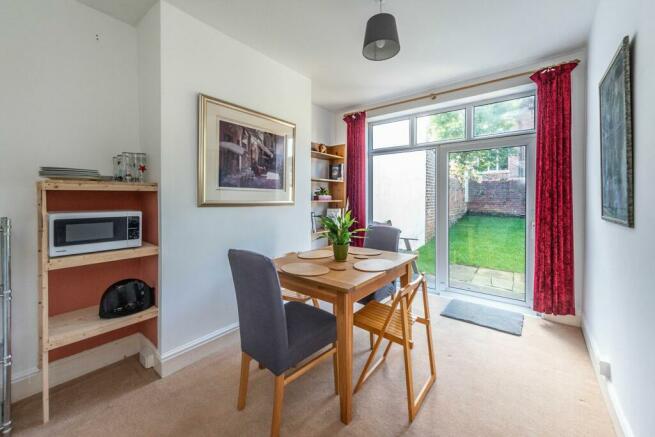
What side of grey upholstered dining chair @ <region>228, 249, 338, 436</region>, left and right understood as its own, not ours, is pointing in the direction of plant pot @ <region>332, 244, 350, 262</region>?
front

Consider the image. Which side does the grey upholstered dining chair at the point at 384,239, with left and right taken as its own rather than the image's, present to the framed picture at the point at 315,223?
right

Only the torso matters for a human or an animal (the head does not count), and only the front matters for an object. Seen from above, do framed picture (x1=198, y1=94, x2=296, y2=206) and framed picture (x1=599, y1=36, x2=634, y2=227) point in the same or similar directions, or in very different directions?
very different directions

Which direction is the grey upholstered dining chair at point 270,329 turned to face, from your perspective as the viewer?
facing away from the viewer and to the right of the viewer

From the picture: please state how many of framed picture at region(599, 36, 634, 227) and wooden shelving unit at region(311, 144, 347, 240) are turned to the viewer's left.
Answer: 1

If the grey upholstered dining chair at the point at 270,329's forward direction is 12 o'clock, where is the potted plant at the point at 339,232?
The potted plant is roughly at 12 o'clock from the grey upholstered dining chair.

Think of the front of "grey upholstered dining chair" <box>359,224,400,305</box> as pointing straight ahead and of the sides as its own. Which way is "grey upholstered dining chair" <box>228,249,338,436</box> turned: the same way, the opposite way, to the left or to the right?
the opposite way

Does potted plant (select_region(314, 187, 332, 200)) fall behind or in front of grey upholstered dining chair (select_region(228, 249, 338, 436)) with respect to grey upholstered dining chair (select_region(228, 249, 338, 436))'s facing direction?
in front

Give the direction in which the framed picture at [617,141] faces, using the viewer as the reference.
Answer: facing to the left of the viewer

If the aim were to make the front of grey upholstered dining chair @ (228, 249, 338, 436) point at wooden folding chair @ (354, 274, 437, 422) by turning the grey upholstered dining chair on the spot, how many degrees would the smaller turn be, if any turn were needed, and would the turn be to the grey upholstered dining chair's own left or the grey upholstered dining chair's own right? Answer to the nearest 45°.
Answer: approximately 45° to the grey upholstered dining chair's own right

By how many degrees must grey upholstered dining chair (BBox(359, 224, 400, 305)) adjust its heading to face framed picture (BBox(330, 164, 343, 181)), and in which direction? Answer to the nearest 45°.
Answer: approximately 90° to its right

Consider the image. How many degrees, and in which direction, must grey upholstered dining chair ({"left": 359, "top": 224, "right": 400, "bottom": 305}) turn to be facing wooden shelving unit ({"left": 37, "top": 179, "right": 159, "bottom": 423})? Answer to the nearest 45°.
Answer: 0° — it already faces it

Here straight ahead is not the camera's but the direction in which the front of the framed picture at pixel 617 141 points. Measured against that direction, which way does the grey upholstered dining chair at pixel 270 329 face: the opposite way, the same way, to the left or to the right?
to the right

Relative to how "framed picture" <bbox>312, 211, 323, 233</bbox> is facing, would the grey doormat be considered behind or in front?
in front

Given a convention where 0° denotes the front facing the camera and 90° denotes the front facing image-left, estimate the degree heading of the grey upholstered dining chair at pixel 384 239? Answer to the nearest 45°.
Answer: approximately 45°
